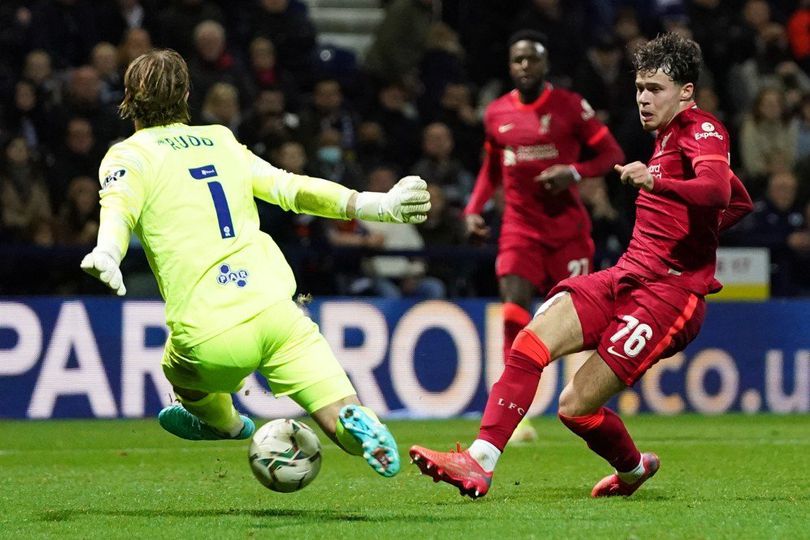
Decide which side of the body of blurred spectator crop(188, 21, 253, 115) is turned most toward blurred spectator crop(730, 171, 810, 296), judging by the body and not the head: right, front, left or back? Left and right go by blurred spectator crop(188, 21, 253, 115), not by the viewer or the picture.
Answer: left

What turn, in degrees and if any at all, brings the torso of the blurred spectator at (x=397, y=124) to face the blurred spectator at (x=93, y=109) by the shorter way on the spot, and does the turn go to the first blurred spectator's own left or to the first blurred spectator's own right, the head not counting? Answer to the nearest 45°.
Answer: approximately 45° to the first blurred spectator's own right

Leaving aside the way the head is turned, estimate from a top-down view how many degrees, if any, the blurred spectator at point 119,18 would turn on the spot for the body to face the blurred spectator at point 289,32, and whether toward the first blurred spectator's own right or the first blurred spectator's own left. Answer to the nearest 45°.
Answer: approximately 90° to the first blurred spectator's own left

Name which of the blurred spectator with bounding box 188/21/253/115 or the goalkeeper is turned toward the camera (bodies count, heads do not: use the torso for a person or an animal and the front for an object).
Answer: the blurred spectator

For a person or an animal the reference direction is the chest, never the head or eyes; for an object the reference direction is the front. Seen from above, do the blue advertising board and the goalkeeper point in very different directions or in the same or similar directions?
very different directions

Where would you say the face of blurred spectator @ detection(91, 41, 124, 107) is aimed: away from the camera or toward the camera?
toward the camera

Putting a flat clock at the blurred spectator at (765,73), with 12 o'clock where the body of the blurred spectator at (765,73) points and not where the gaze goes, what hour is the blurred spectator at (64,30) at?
the blurred spectator at (64,30) is roughly at 2 o'clock from the blurred spectator at (765,73).

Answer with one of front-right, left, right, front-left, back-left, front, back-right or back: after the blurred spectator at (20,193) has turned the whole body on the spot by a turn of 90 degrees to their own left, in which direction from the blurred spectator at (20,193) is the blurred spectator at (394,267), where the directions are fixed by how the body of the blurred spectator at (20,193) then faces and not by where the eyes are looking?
front

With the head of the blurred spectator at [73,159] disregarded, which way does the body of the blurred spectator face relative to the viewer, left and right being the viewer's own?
facing the viewer

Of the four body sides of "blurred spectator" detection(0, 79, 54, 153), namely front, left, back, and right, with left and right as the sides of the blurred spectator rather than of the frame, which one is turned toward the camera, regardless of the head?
front

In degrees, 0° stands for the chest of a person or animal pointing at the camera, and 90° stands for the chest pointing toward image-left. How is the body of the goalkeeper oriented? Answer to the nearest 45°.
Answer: approximately 180°

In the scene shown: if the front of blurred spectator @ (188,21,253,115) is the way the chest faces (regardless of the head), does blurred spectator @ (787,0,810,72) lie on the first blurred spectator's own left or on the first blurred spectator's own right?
on the first blurred spectator's own left

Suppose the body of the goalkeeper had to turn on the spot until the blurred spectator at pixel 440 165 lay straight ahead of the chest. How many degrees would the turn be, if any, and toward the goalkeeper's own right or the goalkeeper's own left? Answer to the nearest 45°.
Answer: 0° — they already face them

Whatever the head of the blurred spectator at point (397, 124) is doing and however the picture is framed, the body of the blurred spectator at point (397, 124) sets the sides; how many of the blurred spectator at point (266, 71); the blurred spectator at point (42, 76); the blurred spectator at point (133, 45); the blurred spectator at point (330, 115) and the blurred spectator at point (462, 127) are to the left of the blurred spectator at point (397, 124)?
1

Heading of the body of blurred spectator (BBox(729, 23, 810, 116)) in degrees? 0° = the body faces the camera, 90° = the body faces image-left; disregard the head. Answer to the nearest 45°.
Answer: approximately 0°

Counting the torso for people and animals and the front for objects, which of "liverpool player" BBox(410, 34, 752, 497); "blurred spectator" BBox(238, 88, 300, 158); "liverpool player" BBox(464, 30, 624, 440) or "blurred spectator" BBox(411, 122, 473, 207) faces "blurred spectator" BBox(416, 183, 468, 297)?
"blurred spectator" BBox(411, 122, 473, 207)
